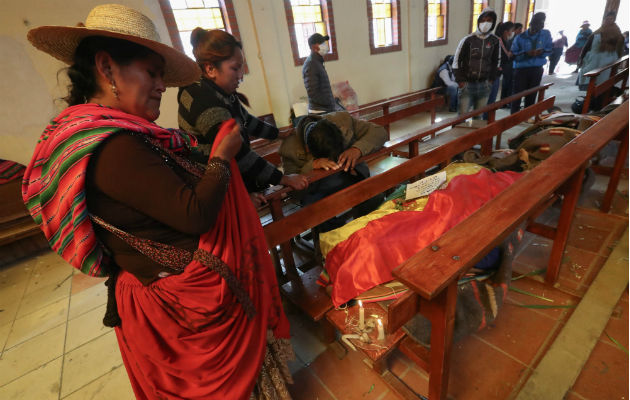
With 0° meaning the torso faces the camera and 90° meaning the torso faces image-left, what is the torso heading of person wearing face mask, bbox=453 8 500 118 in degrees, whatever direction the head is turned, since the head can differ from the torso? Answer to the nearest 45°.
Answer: approximately 0°

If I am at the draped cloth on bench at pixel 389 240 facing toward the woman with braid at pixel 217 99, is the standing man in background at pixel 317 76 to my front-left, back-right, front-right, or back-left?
front-right

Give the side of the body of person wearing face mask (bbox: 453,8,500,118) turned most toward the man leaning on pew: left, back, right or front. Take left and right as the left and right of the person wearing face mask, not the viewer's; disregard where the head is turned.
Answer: front

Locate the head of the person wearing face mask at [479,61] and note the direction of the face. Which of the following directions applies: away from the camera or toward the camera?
toward the camera

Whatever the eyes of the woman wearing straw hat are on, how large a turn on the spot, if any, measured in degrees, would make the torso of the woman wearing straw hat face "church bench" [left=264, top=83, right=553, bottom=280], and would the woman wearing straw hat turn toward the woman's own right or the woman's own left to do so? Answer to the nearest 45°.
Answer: approximately 45° to the woman's own left

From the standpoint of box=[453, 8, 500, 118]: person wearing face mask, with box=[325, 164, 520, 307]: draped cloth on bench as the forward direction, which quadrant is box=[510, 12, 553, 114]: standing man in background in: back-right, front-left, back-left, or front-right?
back-left

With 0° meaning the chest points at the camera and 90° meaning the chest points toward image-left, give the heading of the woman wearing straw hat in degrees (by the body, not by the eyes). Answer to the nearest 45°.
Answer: approximately 270°

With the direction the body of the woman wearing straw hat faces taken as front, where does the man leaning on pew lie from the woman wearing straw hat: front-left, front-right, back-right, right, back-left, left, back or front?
front-left

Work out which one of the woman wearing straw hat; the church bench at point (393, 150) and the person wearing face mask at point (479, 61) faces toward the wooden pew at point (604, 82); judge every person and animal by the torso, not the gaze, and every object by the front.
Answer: the woman wearing straw hat
